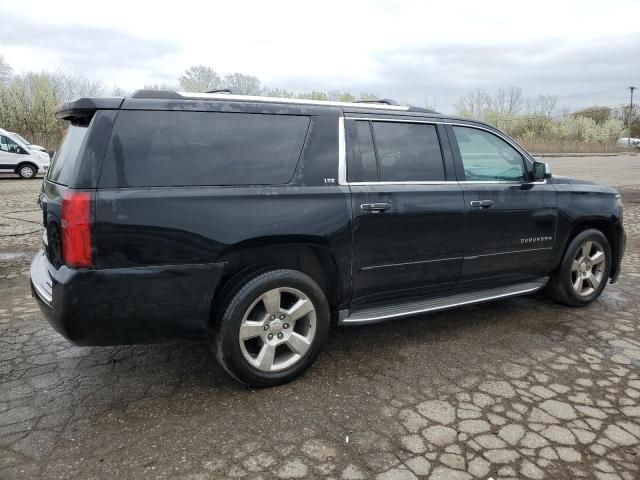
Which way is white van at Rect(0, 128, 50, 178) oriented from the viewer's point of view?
to the viewer's right

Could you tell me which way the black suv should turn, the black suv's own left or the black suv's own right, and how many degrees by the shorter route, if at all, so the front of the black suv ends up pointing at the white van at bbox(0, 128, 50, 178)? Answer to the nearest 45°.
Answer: approximately 90° to the black suv's own left

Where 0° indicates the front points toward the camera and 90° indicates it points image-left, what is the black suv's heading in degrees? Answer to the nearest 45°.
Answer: approximately 225°
